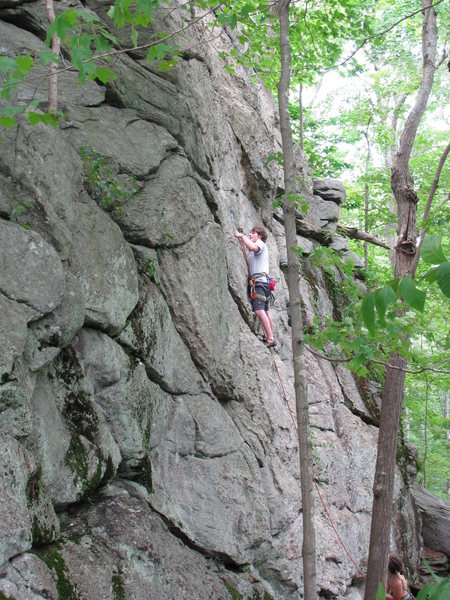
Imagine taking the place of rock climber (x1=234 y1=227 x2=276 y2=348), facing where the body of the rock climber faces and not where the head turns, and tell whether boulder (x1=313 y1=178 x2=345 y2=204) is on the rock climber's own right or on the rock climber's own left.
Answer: on the rock climber's own right

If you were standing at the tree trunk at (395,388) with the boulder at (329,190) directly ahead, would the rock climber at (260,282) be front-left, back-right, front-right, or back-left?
front-left

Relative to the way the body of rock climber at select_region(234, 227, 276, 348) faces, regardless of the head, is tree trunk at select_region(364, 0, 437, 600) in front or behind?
behind

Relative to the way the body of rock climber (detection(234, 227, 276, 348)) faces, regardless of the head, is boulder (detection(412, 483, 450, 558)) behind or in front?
behind

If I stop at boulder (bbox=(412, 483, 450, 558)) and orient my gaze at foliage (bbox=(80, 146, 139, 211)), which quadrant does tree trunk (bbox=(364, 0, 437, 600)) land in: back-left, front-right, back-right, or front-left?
front-left

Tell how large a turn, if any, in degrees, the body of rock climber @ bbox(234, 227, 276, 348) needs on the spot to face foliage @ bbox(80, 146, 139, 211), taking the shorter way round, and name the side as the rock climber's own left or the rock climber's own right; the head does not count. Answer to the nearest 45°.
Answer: approximately 45° to the rock climber's own left

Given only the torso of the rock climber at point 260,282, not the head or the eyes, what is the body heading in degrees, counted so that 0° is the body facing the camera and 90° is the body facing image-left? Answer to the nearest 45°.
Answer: approximately 90°
